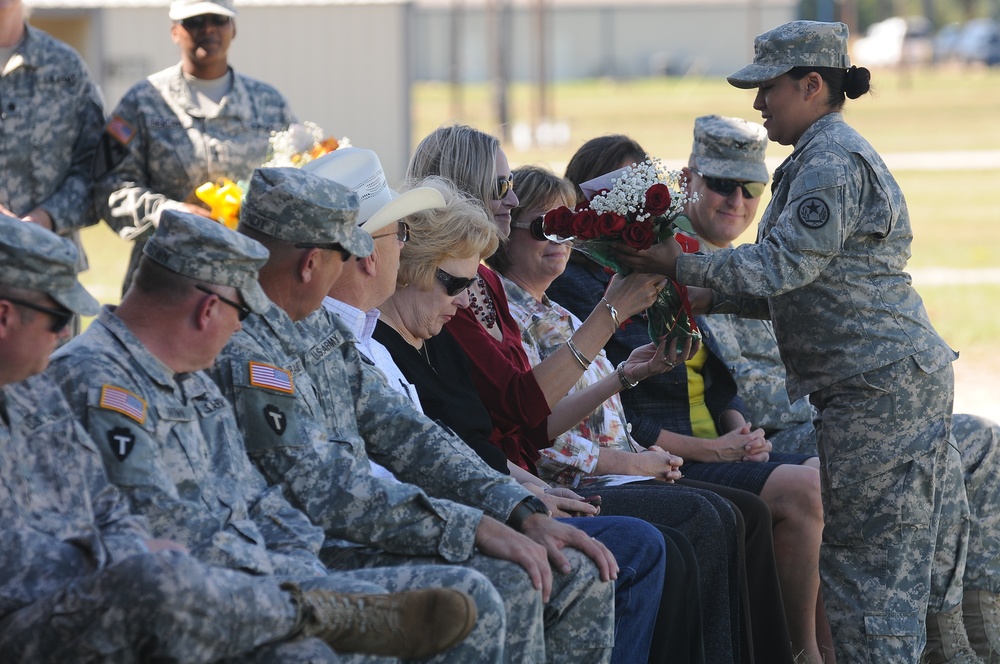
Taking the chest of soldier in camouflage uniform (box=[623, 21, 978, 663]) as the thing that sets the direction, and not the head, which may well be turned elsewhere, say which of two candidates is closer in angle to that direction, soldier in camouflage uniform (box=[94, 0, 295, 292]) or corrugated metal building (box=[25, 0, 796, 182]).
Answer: the soldier in camouflage uniform

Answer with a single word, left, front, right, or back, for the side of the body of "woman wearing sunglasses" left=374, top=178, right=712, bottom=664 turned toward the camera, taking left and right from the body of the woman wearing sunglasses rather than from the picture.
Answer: right

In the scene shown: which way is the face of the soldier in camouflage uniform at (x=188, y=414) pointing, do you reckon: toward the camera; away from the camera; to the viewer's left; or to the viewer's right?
to the viewer's right

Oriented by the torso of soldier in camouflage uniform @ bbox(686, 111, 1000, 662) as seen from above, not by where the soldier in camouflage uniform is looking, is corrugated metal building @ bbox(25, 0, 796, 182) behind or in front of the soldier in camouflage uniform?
behind

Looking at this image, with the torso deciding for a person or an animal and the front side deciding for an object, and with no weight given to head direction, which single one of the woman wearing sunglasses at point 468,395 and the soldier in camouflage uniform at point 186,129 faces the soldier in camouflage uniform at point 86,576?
the soldier in camouflage uniform at point 186,129

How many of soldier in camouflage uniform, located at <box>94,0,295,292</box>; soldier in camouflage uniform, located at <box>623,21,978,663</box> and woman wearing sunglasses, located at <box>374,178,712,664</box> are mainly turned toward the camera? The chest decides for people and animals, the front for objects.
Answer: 1

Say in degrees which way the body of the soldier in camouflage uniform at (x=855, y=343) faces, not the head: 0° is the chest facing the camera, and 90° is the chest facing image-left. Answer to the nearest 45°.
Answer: approximately 90°
